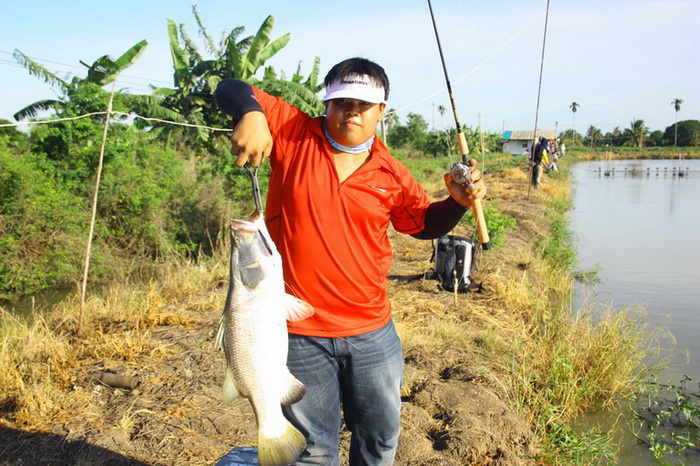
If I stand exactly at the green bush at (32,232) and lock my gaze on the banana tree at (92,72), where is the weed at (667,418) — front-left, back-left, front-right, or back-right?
back-right

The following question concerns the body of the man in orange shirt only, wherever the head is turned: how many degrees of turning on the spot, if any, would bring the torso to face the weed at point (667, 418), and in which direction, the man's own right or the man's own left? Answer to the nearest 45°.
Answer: approximately 135° to the man's own left

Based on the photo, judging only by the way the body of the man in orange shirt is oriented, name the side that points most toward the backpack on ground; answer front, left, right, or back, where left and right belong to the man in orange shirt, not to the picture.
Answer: back

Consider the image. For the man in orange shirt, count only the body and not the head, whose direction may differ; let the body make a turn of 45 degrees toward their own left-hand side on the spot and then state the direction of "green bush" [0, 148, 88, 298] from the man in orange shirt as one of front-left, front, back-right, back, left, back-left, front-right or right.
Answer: back

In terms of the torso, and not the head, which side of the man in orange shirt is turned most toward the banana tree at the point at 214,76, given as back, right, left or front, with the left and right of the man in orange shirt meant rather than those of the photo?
back

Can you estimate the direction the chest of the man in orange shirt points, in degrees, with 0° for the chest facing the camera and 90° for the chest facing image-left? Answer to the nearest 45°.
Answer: approximately 0°

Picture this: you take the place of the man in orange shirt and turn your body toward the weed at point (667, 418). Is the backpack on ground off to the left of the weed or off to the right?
left

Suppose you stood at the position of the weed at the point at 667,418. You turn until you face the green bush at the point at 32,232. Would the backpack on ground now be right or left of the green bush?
right

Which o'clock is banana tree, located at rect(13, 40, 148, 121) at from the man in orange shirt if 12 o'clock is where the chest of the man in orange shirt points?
The banana tree is roughly at 5 o'clock from the man in orange shirt.
